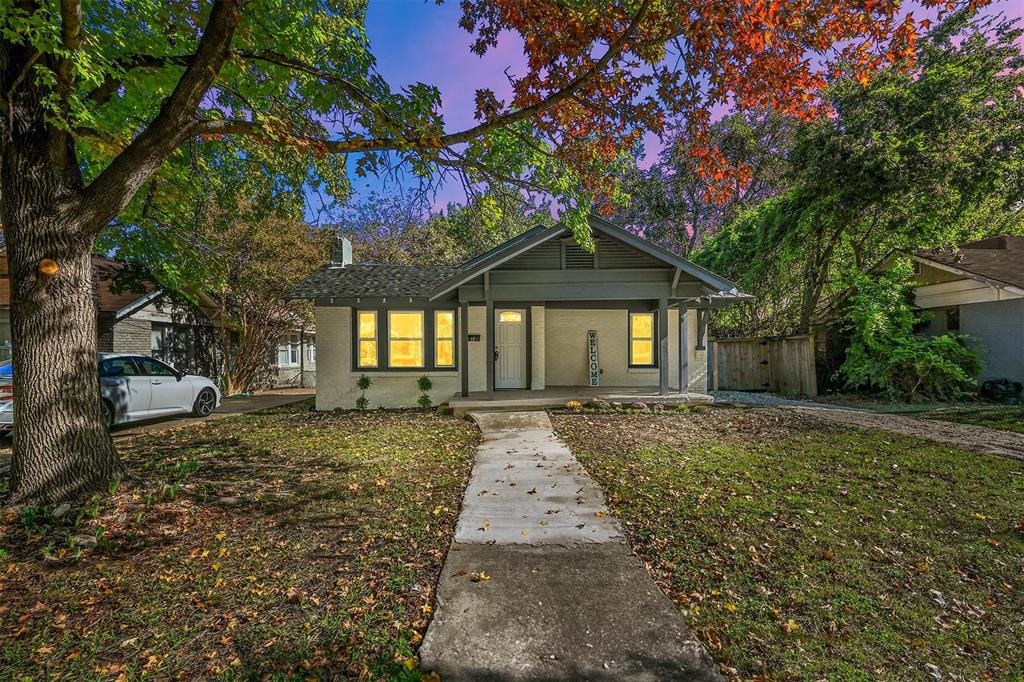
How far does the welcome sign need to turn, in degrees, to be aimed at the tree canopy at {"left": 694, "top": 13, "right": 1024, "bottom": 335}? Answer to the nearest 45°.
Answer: approximately 90° to its left

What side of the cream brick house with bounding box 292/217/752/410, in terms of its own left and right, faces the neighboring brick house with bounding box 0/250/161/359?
right

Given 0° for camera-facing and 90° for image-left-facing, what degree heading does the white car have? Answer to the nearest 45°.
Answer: approximately 225°

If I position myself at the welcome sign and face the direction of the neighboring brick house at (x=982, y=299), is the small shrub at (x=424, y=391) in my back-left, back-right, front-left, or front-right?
back-right

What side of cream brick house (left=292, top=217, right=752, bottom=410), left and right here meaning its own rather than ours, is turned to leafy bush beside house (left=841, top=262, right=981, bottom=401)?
left

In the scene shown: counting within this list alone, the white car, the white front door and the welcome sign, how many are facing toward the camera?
2

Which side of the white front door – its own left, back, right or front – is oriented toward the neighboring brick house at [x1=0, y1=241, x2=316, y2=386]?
right

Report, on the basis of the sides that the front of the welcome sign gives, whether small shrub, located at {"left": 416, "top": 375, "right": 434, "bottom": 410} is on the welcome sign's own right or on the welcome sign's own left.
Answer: on the welcome sign's own right

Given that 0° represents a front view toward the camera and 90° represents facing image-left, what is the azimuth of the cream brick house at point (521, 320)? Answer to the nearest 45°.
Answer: approximately 0°
